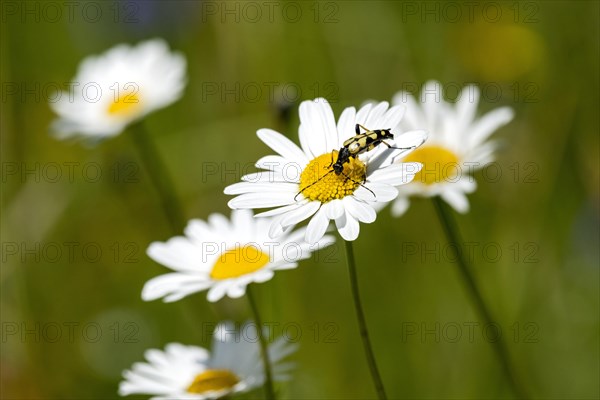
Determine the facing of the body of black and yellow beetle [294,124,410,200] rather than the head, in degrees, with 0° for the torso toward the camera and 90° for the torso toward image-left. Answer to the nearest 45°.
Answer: approximately 45°

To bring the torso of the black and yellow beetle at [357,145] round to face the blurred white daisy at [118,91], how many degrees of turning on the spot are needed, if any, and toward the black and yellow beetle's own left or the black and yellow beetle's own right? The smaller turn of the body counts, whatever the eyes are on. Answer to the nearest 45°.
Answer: approximately 90° to the black and yellow beetle's own right

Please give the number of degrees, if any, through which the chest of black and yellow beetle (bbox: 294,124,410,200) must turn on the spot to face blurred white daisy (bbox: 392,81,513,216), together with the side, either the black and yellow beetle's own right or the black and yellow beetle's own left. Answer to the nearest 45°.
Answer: approximately 180°

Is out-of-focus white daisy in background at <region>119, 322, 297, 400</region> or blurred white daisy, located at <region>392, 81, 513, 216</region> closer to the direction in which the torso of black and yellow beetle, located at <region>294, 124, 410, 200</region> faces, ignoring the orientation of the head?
the out-of-focus white daisy in background

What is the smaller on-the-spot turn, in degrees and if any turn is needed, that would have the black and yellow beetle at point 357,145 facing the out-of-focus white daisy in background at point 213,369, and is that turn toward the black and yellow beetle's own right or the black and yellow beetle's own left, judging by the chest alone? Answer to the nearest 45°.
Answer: approximately 45° to the black and yellow beetle's own right
